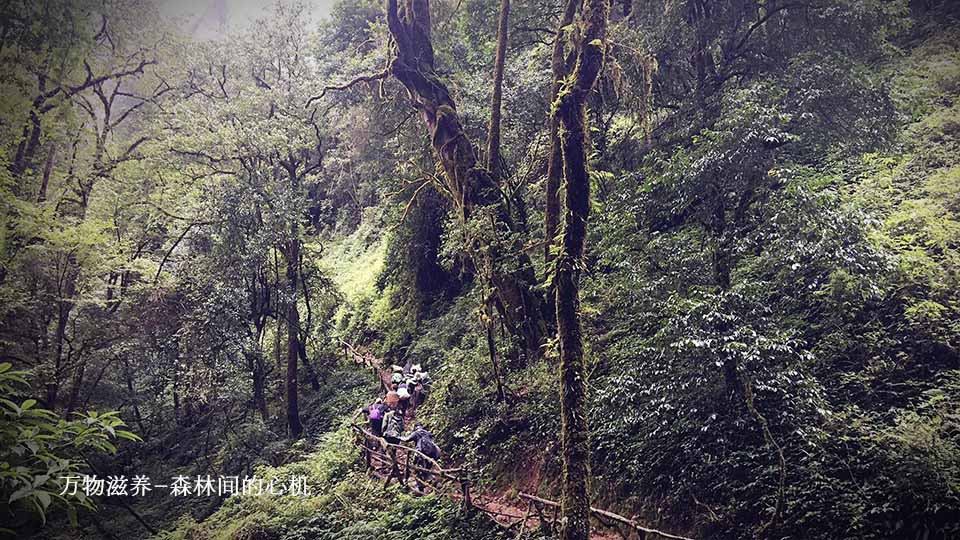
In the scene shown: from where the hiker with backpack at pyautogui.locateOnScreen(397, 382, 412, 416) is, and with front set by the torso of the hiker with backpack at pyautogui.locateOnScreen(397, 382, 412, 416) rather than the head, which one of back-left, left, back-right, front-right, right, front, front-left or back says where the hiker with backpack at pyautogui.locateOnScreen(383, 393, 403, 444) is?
back

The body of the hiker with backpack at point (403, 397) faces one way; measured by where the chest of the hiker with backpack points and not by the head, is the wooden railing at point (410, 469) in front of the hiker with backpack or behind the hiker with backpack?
behind

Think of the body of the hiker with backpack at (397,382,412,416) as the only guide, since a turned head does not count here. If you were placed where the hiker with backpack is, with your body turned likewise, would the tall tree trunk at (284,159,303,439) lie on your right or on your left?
on your left

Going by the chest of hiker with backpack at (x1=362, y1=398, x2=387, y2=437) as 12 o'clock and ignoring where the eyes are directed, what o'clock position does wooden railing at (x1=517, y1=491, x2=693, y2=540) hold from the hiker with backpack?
The wooden railing is roughly at 5 o'clock from the hiker with backpack.

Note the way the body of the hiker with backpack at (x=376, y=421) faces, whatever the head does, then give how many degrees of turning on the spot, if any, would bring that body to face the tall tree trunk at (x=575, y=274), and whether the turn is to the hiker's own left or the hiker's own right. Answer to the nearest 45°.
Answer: approximately 180°

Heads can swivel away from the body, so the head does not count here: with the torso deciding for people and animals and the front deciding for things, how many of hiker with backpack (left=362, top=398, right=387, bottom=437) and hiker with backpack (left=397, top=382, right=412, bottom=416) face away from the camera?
2

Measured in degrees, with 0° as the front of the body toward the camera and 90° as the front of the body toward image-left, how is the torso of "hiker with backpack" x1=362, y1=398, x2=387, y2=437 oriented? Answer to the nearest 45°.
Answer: approximately 180°

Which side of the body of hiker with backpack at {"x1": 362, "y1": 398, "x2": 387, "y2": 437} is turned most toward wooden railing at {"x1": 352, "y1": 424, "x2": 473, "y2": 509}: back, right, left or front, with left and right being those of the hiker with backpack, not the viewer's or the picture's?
back

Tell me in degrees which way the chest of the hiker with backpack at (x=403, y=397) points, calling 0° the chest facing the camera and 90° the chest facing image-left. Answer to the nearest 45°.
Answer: approximately 180°

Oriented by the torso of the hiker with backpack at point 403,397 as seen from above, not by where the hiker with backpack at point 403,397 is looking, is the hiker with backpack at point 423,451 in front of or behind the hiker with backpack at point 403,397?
behind
